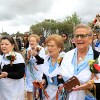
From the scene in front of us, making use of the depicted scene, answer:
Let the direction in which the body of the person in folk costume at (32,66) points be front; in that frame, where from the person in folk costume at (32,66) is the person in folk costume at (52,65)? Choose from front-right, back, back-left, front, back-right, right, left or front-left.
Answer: front-left

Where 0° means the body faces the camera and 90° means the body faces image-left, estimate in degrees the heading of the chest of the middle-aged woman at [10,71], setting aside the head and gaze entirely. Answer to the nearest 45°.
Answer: approximately 45°

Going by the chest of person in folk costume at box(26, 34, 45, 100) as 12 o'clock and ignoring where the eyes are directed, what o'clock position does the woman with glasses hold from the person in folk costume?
The woman with glasses is roughly at 10 o'clock from the person in folk costume.

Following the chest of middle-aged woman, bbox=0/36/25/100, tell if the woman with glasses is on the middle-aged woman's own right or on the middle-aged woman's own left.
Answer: on the middle-aged woman's own left

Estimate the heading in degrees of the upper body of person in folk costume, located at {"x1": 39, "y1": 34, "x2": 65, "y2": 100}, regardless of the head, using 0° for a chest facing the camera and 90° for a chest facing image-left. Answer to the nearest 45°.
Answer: approximately 45°

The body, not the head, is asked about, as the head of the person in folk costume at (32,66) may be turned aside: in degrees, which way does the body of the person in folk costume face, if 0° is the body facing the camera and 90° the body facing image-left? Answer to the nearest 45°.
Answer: approximately 45°

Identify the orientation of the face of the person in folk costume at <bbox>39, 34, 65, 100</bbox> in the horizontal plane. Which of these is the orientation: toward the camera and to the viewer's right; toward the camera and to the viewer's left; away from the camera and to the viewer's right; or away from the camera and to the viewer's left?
toward the camera and to the viewer's left
